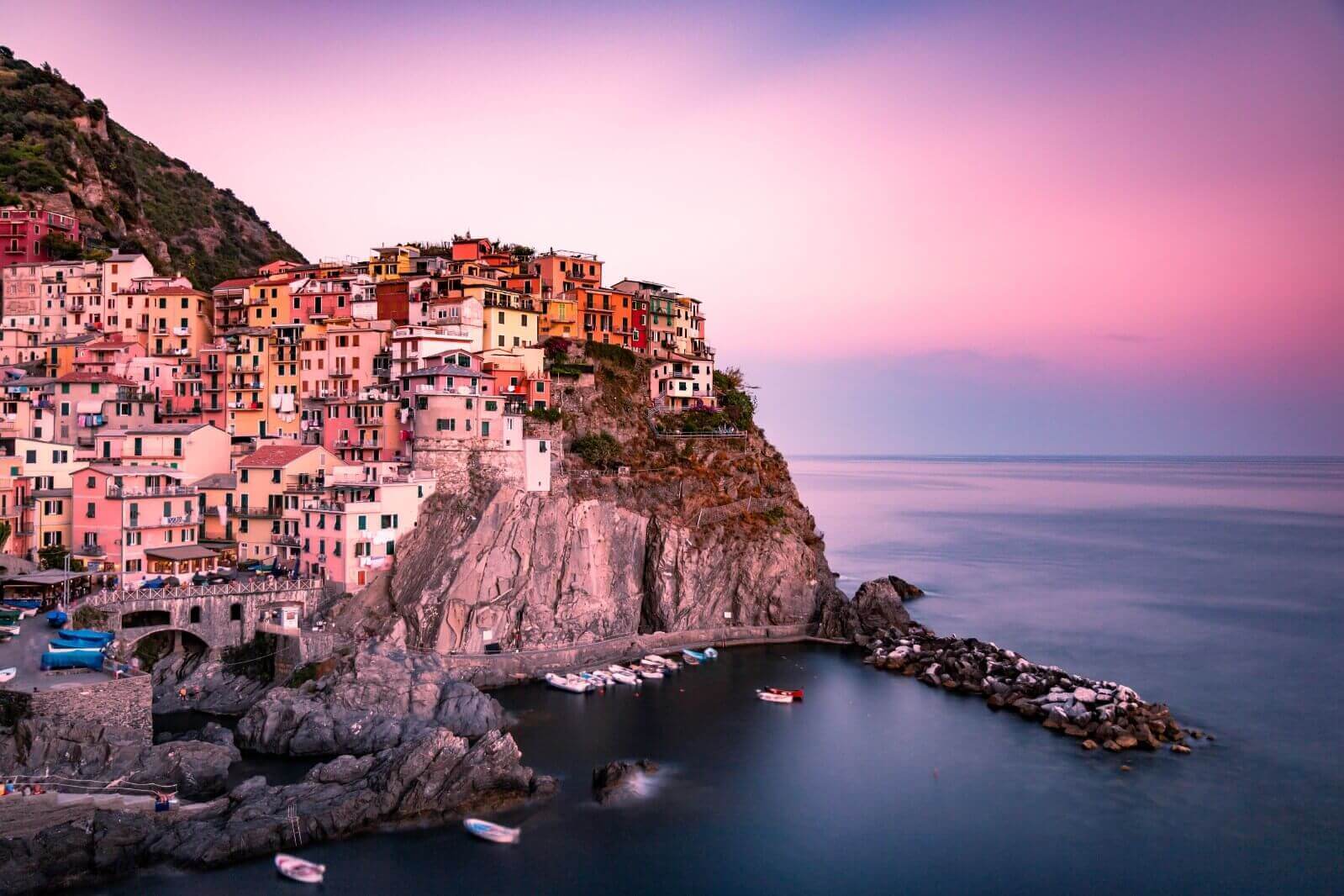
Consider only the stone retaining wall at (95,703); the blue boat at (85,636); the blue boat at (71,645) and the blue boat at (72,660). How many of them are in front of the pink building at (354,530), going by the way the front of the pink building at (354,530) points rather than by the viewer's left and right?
4

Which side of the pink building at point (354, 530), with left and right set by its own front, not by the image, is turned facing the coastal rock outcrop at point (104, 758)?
front

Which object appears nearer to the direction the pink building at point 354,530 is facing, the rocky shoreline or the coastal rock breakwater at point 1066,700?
the rocky shoreline

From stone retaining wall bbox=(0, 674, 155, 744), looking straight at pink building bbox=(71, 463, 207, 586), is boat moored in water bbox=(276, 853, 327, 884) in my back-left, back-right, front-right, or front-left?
back-right

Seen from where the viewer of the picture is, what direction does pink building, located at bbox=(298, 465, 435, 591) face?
facing the viewer and to the left of the viewer

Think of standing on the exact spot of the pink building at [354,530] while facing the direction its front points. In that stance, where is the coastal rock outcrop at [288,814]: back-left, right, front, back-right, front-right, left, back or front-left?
front-left

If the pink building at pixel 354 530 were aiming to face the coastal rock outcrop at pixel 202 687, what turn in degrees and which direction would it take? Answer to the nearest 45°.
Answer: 0° — it already faces it

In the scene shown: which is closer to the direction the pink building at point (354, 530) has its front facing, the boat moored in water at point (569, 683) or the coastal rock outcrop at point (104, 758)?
the coastal rock outcrop

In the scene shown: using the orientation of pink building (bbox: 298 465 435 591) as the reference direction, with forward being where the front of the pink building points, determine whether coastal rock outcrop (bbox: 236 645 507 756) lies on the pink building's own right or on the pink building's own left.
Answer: on the pink building's own left

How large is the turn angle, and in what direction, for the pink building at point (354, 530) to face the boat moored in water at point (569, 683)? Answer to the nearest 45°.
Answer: approximately 90° to its left

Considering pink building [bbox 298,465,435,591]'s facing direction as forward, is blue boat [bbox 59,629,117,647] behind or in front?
in front

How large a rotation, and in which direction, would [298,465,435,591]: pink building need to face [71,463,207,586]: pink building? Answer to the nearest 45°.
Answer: approximately 45° to its right

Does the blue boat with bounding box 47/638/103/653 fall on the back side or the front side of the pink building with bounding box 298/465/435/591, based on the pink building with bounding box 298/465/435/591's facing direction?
on the front side
